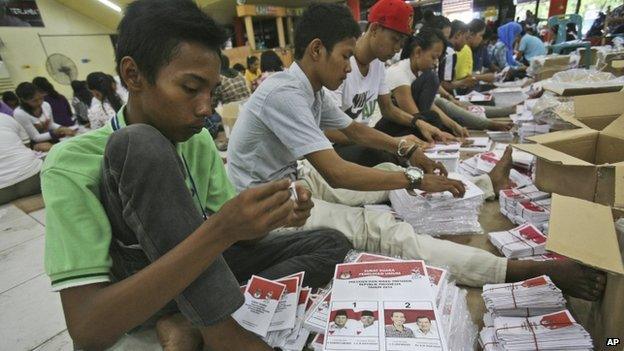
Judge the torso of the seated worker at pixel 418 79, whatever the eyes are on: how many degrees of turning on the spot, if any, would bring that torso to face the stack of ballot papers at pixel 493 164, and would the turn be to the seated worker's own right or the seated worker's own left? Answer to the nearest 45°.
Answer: approximately 45° to the seated worker's own right

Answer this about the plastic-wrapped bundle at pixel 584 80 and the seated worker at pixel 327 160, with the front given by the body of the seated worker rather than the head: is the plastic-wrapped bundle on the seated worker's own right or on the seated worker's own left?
on the seated worker's own left

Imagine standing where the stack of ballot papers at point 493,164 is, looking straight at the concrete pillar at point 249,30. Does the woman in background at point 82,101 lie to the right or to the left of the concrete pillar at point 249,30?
left

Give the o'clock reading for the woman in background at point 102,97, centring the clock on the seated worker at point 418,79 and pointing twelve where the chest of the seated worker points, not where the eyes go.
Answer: The woman in background is roughly at 6 o'clock from the seated worker.

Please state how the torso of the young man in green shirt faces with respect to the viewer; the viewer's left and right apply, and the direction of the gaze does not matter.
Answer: facing the viewer and to the right of the viewer

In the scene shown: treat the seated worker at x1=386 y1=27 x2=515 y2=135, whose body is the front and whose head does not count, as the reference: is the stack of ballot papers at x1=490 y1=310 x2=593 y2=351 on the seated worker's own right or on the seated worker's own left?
on the seated worker's own right

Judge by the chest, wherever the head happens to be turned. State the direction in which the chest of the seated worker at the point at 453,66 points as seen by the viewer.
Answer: to the viewer's right

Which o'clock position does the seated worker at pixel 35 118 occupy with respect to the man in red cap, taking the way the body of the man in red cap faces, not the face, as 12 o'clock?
The seated worker is roughly at 5 o'clock from the man in red cap.

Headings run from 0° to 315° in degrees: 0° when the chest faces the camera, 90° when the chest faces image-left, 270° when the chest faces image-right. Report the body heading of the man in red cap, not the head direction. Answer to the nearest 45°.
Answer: approximately 315°

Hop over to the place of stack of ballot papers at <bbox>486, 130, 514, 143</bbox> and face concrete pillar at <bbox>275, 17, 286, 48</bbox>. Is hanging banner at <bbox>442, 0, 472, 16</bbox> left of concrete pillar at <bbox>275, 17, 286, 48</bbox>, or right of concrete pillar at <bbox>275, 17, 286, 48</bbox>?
right

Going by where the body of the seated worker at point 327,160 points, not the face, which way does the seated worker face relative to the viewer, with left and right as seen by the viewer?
facing to the right of the viewer

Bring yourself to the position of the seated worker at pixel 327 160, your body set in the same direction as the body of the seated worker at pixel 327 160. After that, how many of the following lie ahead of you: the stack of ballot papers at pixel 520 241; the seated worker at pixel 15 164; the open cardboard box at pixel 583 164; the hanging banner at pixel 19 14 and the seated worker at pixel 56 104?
2

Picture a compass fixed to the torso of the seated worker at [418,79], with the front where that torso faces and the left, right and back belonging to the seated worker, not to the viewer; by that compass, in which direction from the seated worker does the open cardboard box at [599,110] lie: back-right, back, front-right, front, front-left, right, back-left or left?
front-right

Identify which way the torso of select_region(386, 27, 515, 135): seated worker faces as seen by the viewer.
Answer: to the viewer's right
